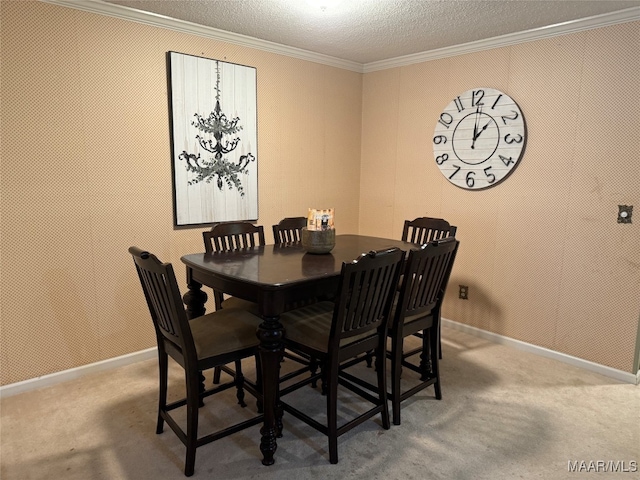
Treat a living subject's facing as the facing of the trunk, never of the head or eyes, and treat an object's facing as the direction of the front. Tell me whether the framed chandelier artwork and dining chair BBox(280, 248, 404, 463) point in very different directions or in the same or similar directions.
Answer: very different directions

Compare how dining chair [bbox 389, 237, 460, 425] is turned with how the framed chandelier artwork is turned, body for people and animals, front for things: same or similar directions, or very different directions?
very different directions

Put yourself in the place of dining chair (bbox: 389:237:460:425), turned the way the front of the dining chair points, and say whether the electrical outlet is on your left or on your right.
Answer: on your right

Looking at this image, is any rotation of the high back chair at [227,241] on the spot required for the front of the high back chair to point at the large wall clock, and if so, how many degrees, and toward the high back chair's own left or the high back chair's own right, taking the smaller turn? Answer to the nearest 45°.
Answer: approximately 45° to the high back chair's own left

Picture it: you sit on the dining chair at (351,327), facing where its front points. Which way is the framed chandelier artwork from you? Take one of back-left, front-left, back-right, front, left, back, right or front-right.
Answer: front

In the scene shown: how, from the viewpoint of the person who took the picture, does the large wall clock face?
facing the viewer and to the left of the viewer

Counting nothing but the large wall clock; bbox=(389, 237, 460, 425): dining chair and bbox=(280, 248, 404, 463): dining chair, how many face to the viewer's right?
0

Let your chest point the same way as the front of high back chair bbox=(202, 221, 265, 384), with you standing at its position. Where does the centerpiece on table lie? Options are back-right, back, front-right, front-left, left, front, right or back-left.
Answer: front

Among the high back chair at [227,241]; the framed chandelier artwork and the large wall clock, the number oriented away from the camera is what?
0

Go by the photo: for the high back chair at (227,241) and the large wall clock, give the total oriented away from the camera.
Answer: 0

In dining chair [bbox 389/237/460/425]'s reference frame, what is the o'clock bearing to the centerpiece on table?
The centerpiece on table is roughly at 11 o'clock from the dining chair.

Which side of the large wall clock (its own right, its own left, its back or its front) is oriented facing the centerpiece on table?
front

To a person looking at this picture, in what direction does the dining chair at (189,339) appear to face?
facing away from the viewer and to the right of the viewer

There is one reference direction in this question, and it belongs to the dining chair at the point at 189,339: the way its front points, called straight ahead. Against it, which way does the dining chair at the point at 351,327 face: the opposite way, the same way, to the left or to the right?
to the left

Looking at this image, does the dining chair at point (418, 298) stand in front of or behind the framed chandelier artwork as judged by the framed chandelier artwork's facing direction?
in front

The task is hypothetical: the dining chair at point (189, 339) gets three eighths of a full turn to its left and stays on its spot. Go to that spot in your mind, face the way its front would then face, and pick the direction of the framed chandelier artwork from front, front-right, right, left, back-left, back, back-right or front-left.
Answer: right

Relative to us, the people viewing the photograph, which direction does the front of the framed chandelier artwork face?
facing the viewer and to the right of the viewer

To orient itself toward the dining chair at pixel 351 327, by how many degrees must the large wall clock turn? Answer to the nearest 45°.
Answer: approximately 45° to its left
